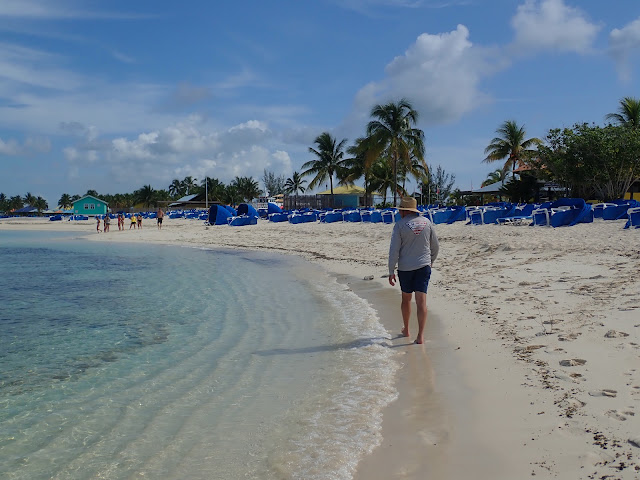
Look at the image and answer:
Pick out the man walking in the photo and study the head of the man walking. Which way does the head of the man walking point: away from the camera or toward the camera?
away from the camera

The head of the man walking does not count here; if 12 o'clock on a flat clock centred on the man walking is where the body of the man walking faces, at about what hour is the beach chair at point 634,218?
The beach chair is roughly at 1 o'clock from the man walking.

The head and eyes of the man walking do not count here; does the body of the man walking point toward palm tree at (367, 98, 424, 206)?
yes

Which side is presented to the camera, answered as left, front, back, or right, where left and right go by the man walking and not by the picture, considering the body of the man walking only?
back

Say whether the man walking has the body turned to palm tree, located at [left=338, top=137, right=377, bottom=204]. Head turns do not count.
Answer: yes

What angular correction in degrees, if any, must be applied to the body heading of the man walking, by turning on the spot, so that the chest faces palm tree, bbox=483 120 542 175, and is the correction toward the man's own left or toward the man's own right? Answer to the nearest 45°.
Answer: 0° — they already face it

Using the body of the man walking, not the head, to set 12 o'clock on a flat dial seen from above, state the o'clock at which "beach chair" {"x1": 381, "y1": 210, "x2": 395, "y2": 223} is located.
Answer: The beach chair is roughly at 12 o'clock from the man walking.

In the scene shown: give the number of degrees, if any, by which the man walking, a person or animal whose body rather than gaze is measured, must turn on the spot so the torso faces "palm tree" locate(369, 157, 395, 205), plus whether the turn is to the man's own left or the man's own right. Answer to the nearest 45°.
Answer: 0° — they already face it
